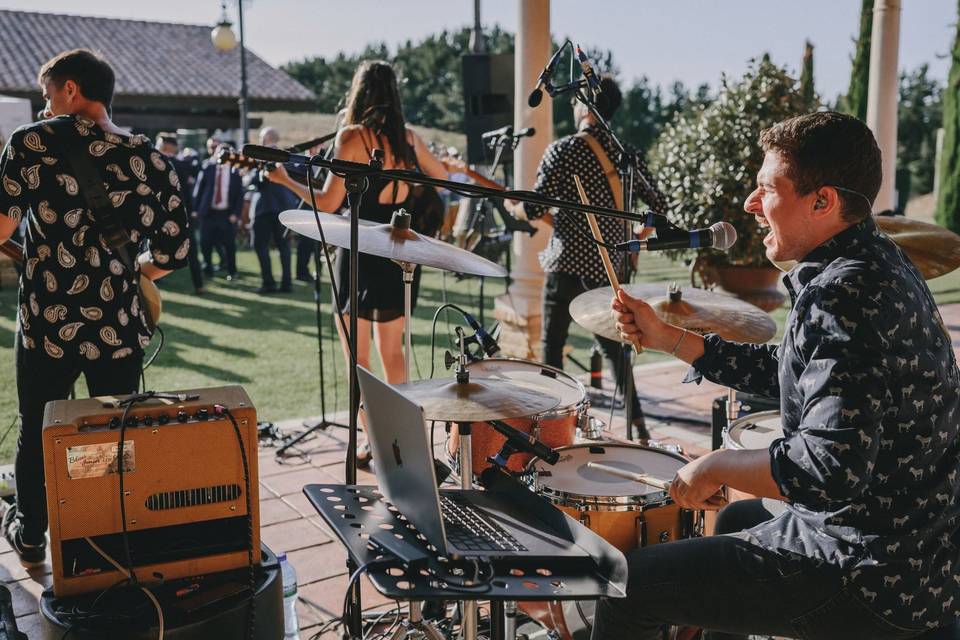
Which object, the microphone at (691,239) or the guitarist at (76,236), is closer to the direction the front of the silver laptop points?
the microphone

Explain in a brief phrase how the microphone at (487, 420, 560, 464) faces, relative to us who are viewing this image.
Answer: facing to the right of the viewer

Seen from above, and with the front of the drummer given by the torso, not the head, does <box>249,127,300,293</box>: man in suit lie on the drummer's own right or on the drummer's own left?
on the drummer's own right

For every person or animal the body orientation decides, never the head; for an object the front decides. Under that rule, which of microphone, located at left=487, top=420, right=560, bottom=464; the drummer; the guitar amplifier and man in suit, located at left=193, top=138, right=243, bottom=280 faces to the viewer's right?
the microphone

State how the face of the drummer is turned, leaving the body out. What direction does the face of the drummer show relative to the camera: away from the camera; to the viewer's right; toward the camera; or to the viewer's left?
to the viewer's left

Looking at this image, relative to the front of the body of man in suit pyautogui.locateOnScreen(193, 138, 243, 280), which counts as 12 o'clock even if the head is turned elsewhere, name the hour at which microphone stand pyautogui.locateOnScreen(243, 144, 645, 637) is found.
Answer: The microphone stand is roughly at 12 o'clock from the man in suit.

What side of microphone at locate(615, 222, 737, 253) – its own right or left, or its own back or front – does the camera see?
right

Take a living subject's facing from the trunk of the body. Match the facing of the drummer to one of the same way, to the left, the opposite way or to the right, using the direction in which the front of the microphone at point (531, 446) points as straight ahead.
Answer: the opposite way

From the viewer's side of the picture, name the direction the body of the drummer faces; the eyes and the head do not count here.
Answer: to the viewer's left

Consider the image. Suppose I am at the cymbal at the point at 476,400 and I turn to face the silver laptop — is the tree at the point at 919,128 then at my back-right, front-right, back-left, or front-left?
back-left

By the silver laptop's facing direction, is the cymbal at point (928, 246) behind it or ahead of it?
ahead
